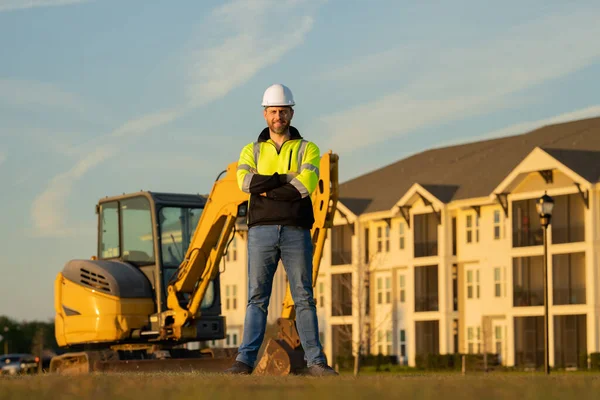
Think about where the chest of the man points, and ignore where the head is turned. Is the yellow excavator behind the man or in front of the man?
behind

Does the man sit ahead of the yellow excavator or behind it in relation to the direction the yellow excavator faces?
ahead

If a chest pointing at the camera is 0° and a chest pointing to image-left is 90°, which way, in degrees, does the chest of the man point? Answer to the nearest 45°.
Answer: approximately 0°
